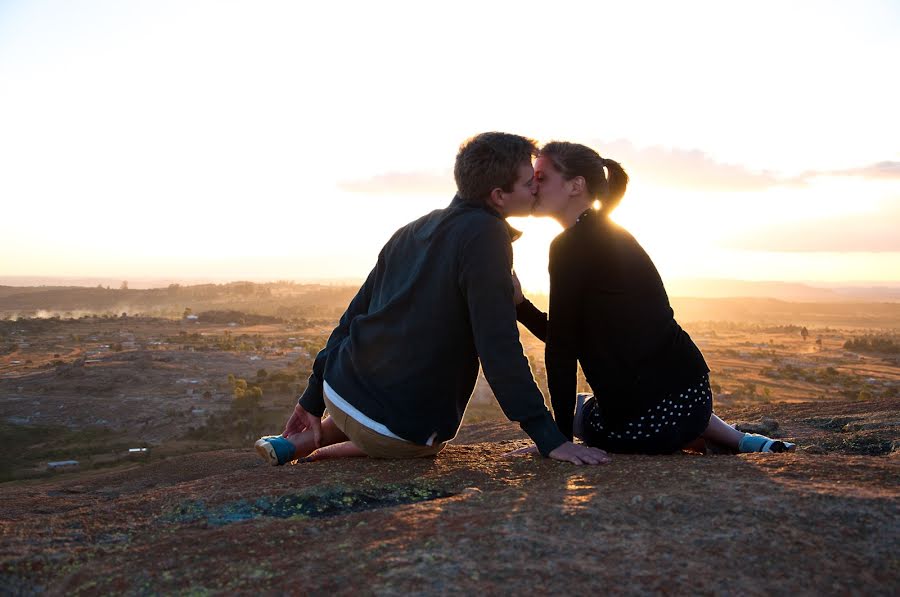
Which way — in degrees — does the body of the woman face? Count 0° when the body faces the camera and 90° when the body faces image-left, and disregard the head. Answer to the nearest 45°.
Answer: approximately 135°

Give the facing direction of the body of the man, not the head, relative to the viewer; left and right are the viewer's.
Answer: facing away from the viewer and to the right of the viewer

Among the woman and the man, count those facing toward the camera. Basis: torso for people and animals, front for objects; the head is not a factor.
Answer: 0

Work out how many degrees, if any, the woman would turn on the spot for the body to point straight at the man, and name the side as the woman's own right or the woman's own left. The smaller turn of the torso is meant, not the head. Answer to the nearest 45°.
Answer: approximately 45° to the woman's own left

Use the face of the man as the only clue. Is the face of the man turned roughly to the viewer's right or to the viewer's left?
to the viewer's right

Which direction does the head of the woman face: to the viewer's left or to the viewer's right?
to the viewer's left

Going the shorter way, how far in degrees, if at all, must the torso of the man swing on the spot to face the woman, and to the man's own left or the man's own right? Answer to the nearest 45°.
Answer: approximately 45° to the man's own right

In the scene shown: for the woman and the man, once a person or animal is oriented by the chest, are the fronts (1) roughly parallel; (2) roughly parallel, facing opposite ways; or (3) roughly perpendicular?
roughly perpendicular
